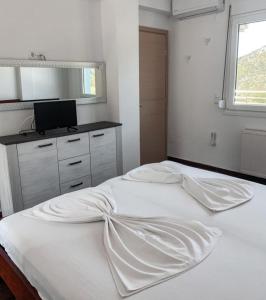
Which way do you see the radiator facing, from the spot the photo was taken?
facing the viewer and to the left of the viewer

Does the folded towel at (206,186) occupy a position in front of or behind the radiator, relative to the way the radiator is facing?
in front

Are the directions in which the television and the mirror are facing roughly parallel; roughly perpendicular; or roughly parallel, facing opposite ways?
roughly parallel

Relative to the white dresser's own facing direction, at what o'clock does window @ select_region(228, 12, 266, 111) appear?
The window is roughly at 10 o'clock from the white dresser.

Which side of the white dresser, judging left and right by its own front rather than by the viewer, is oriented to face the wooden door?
left

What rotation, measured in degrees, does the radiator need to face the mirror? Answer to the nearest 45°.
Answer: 0° — it already faces it

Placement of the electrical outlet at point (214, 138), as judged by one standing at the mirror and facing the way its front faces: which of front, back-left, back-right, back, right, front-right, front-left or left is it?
front-left

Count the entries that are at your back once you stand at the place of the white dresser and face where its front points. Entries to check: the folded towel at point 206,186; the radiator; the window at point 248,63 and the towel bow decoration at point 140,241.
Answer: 0

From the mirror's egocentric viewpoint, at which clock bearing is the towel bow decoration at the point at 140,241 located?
The towel bow decoration is roughly at 1 o'clock from the mirror.

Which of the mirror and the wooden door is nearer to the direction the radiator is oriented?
the mirror

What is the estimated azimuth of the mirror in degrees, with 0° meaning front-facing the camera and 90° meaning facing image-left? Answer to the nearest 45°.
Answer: approximately 315°

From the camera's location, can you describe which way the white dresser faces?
facing the viewer and to the right of the viewer

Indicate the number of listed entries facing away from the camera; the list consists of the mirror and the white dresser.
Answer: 0

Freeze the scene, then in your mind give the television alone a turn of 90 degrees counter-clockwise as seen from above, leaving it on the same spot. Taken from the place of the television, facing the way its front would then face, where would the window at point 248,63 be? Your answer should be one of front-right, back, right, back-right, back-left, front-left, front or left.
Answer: front-right

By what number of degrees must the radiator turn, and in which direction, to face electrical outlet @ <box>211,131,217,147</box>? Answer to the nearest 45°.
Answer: approximately 90° to its right

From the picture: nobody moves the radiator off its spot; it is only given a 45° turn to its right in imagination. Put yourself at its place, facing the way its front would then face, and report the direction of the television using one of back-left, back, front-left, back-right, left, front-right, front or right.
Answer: front-left

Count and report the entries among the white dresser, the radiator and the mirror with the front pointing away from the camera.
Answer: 0

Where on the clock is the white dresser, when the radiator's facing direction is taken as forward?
The white dresser is roughly at 12 o'clock from the radiator.
